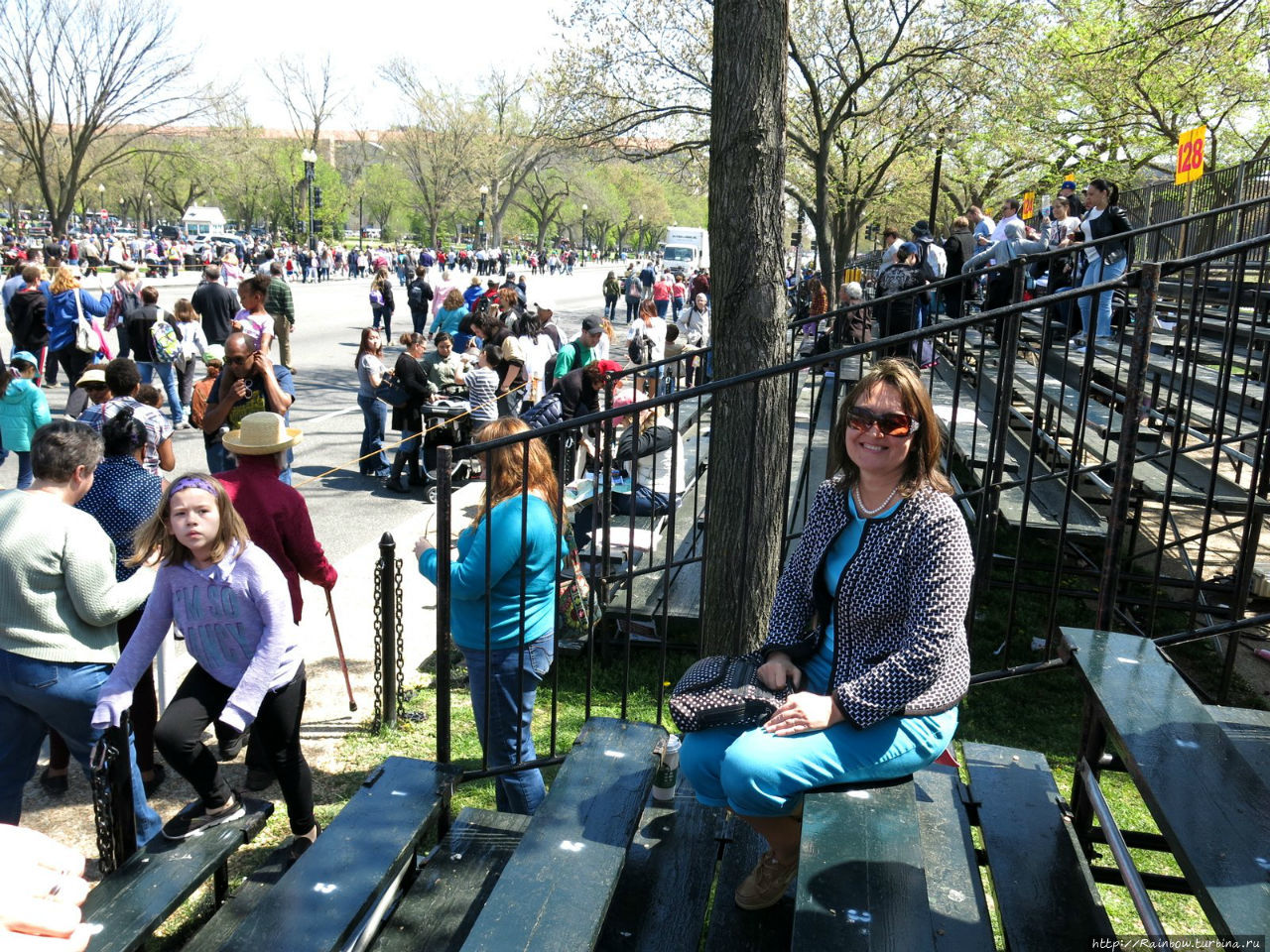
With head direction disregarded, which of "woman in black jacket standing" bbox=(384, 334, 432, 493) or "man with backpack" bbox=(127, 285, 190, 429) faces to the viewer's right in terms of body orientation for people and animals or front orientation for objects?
the woman in black jacket standing

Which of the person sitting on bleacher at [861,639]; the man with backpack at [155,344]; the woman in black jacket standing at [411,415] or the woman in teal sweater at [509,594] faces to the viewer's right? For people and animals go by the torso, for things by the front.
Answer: the woman in black jacket standing

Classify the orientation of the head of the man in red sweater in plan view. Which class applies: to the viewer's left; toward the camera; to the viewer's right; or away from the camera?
away from the camera

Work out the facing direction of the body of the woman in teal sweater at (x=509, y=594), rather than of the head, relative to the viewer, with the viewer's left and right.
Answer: facing away from the viewer and to the left of the viewer

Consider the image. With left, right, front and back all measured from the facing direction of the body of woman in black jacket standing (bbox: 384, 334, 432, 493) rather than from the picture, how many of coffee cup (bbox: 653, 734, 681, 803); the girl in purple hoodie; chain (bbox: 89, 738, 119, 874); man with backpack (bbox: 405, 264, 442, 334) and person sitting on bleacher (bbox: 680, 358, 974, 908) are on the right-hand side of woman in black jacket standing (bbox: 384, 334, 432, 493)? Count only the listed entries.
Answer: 4

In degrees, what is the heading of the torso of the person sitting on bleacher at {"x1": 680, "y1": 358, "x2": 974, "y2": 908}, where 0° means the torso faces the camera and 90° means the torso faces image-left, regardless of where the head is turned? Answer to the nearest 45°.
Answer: approximately 45°

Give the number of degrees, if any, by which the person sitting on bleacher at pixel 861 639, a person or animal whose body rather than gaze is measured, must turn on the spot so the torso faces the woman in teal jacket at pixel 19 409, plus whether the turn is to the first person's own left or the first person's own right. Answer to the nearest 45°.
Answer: approximately 90° to the first person's own right

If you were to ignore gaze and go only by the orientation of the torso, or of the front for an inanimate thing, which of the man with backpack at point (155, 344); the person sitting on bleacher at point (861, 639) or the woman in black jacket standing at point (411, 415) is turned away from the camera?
the man with backpack

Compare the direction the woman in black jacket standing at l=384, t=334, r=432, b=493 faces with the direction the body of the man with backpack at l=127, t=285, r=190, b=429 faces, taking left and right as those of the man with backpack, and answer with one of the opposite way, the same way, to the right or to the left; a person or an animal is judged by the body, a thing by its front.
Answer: to the right

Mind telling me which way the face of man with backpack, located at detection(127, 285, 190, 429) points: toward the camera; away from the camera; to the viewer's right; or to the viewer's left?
away from the camera

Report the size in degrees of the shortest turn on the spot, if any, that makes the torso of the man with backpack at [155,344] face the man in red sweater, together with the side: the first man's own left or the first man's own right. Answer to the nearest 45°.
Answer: approximately 180°

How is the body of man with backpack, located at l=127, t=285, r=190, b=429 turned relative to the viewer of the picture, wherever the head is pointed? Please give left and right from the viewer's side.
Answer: facing away from the viewer

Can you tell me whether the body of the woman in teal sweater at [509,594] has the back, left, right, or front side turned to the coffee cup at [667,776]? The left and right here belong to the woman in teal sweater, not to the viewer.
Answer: back

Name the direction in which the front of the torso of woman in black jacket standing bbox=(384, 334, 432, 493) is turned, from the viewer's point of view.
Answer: to the viewer's right
